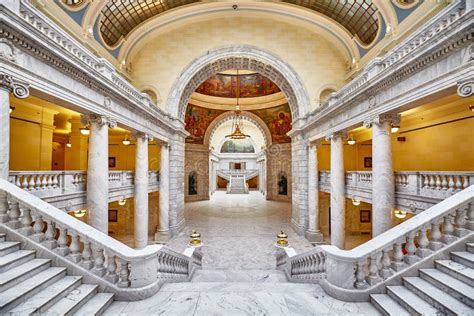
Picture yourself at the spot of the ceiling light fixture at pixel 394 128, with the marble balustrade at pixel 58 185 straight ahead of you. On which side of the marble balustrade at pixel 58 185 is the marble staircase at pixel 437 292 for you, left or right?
left

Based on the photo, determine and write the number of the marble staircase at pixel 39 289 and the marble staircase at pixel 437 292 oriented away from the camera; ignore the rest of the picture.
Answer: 0

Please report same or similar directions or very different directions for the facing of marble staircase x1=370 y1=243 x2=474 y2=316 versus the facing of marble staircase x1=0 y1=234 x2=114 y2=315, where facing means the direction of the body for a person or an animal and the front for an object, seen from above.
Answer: very different directions
